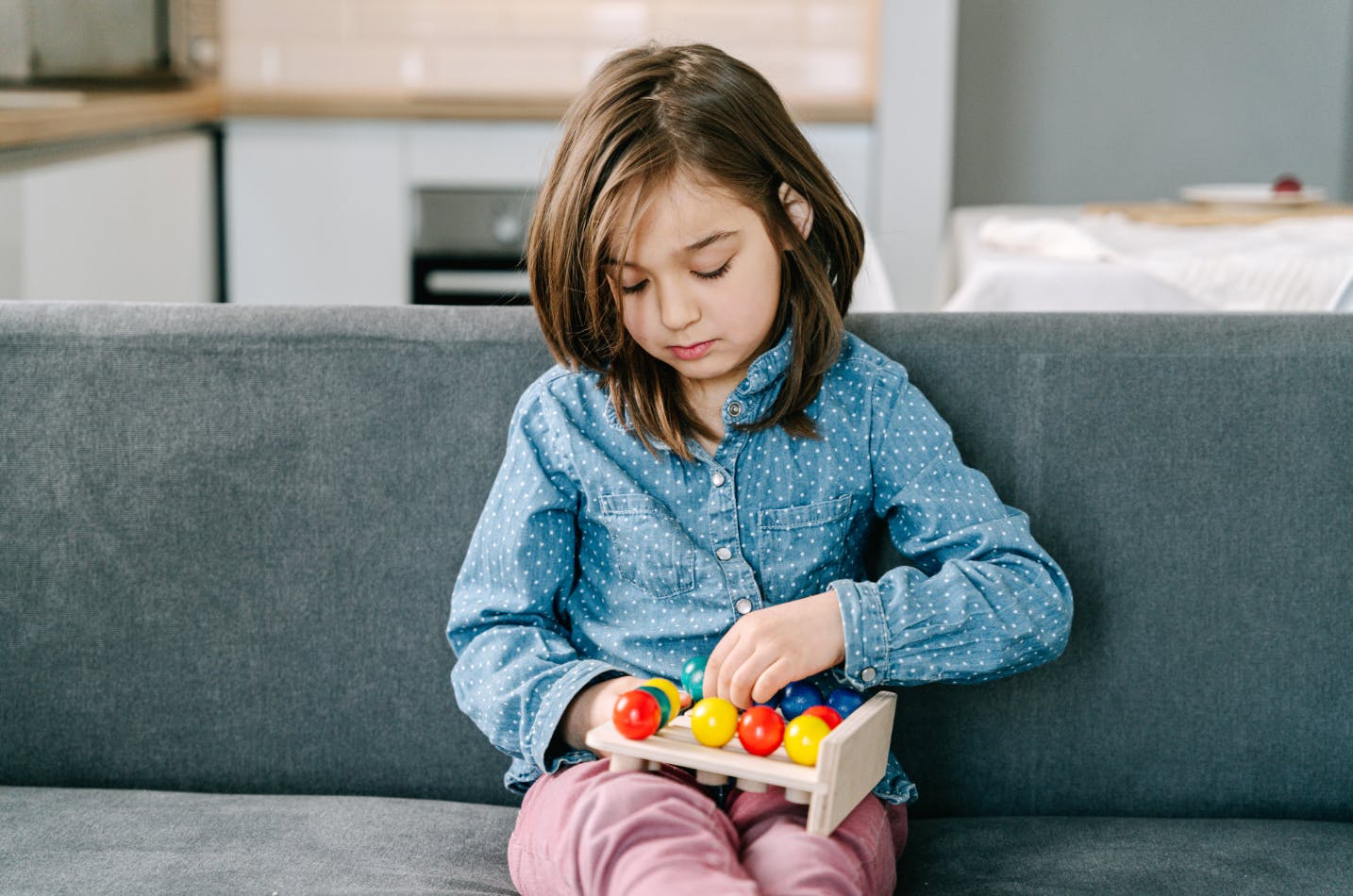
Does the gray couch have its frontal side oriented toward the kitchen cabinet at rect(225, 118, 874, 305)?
no

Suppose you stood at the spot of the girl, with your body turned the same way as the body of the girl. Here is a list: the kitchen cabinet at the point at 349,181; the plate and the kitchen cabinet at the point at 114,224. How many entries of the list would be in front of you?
0

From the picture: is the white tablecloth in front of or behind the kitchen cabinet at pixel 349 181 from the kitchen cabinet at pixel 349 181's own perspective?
in front

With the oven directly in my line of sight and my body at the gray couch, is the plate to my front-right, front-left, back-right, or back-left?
front-right

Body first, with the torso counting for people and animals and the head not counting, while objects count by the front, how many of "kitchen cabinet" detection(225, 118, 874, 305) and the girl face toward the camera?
2

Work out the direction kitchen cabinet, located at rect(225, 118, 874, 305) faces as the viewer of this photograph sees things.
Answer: facing the viewer

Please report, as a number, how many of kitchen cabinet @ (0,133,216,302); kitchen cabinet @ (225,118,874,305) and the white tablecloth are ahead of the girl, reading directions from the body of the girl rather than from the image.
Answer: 0

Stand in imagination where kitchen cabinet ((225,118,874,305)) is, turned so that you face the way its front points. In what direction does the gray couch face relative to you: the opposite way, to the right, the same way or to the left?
the same way

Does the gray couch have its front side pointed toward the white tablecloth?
no

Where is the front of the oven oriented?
toward the camera

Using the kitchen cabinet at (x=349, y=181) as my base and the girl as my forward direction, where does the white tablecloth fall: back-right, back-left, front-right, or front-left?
front-left

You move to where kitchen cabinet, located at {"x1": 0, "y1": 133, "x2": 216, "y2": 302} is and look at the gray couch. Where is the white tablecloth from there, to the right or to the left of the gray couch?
left

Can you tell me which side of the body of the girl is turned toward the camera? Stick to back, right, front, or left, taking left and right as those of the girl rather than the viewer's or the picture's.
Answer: front

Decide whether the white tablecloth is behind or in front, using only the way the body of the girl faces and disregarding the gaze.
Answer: behind

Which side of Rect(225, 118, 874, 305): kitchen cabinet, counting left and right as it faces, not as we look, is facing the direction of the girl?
front

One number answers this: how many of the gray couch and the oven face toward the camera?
2

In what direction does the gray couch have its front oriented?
toward the camera

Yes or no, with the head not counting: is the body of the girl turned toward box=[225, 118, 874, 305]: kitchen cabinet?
no
